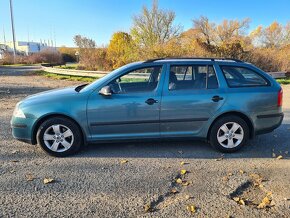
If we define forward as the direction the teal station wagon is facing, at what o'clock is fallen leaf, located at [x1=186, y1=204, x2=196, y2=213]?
The fallen leaf is roughly at 9 o'clock from the teal station wagon.

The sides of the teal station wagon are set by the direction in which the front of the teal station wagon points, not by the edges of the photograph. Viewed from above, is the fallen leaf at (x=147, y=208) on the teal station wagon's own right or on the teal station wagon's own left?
on the teal station wagon's own left

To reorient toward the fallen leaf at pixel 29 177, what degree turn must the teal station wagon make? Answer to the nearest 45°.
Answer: approximately 45° to its left

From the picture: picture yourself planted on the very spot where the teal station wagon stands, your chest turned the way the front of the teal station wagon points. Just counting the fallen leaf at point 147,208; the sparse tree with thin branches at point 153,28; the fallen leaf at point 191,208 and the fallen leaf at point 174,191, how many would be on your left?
3

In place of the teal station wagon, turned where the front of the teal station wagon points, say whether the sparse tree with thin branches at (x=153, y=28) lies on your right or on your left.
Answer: on your right

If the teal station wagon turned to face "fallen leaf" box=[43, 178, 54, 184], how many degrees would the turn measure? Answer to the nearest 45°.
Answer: approximately 45° to its left

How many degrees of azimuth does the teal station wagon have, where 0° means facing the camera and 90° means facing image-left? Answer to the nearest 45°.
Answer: approximately 90°

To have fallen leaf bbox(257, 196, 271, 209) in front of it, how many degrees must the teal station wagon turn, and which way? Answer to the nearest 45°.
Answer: approximately 135° to its left

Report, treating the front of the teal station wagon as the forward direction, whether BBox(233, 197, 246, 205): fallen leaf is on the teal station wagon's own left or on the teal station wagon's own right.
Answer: on the teal station wagon's own left

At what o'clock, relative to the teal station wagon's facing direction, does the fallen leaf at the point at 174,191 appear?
The fallen leaf is roughly at 9 o'clock from the teal station wagon.

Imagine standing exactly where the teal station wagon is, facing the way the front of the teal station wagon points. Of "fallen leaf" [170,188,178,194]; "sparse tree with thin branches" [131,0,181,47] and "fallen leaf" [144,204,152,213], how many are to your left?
2
